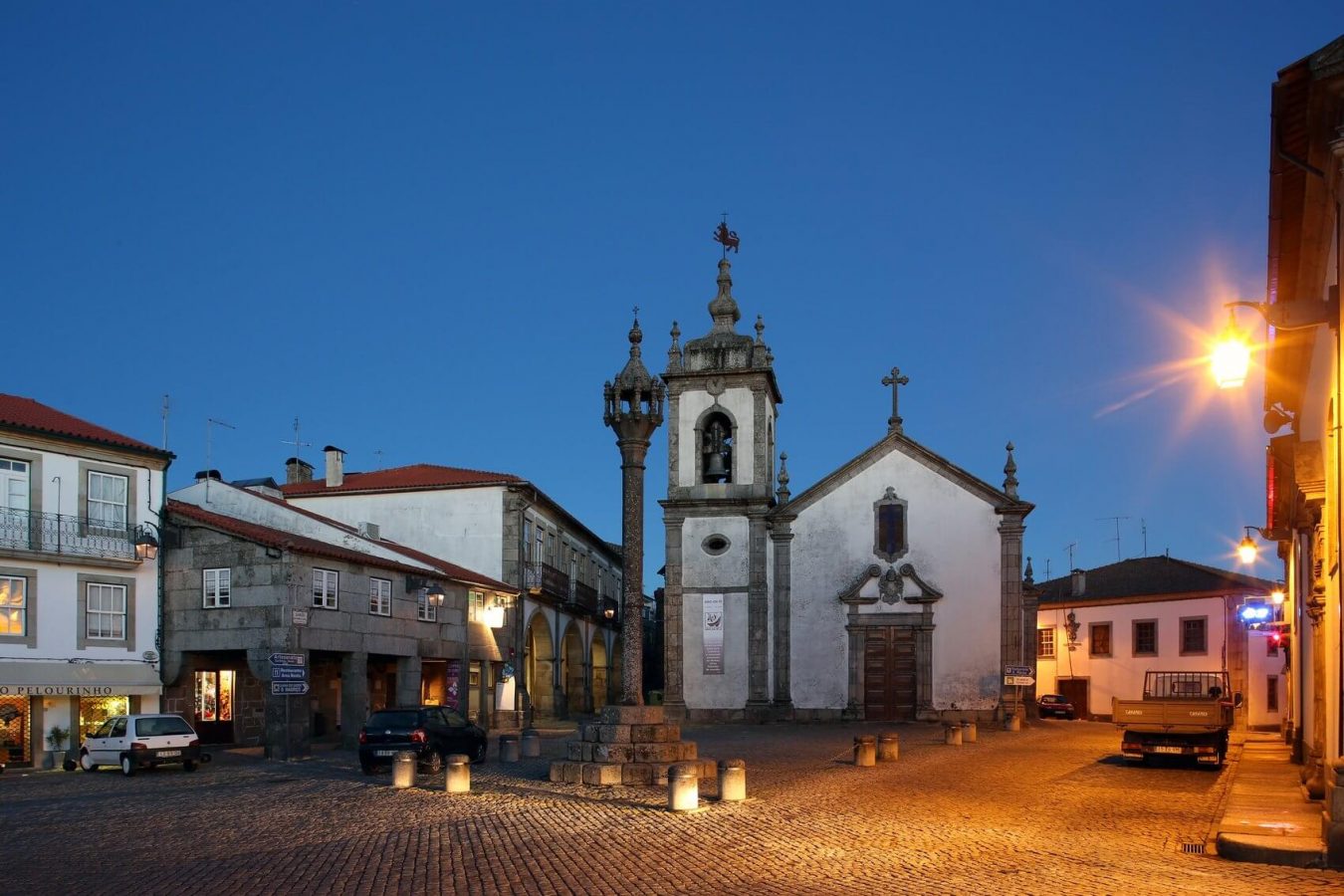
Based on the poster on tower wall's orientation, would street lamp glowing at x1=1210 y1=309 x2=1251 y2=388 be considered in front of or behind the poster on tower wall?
in front

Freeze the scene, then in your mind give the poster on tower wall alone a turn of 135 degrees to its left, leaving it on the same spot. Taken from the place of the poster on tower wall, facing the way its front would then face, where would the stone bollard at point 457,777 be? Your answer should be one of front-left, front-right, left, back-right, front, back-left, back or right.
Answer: back-right

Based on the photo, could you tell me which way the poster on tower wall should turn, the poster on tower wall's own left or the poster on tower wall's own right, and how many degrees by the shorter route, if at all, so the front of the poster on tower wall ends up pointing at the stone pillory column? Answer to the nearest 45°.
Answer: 0° — it already faces it

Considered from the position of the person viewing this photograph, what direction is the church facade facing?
facing the viewer

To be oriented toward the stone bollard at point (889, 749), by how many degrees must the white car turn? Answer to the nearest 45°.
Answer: approximately 135° to its right

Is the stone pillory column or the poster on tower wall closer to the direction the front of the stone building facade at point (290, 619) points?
the stone pillory column

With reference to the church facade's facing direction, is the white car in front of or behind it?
in front

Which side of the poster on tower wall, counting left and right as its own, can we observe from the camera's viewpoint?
front

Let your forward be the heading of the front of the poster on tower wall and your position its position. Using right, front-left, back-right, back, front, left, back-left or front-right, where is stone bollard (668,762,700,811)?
front

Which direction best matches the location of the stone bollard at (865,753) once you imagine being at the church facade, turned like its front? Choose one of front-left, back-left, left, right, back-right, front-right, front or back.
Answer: front

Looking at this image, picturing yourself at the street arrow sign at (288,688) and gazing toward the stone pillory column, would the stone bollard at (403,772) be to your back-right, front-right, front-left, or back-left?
front-right

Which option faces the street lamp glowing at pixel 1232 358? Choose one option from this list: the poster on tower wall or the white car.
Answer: the poster on tower wall

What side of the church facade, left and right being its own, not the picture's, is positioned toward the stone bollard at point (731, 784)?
front
